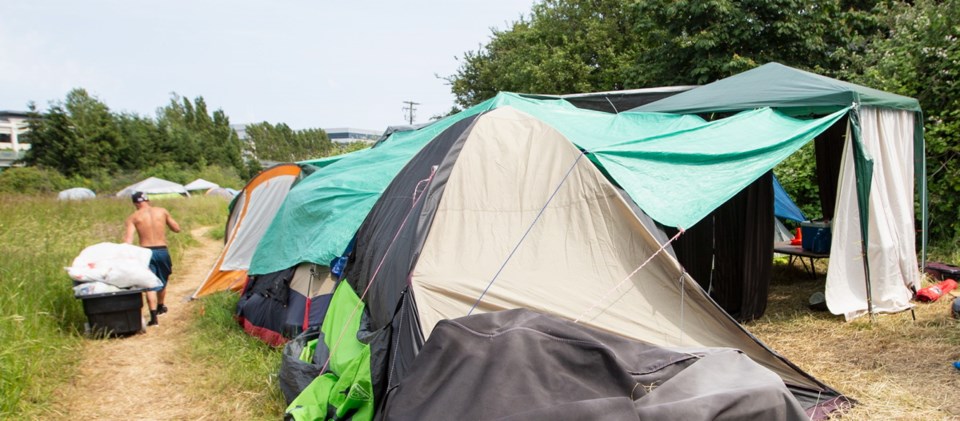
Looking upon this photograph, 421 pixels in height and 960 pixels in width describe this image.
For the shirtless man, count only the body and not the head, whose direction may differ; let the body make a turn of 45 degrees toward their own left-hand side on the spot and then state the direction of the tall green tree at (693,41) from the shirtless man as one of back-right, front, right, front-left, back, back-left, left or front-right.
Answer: back-right

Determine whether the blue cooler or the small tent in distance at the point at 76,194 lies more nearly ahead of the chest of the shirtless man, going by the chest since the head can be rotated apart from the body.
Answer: the small tent in distance

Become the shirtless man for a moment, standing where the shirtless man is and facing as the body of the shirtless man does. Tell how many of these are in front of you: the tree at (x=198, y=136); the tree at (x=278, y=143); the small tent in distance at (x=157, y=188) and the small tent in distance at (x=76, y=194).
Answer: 4

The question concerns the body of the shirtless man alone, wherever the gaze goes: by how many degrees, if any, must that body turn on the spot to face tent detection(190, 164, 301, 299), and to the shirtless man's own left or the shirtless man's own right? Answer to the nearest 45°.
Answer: approximately 45° to the shirtless man's own right

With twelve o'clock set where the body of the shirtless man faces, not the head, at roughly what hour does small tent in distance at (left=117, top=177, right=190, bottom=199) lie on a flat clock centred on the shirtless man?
The small tent in distance is roughly at 12 o'clock from the shirtless man.

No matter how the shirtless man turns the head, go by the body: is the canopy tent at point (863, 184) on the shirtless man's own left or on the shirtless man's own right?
on the shirtless man's own right

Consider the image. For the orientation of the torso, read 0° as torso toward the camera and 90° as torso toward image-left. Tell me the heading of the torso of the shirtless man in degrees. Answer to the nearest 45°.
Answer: approximately 180°

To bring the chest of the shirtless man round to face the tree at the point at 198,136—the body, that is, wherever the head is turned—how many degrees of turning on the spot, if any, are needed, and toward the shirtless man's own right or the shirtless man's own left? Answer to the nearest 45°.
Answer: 0° — they already face it

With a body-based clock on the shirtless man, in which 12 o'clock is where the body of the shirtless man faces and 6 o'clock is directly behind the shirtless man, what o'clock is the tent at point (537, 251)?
The tent is roughly at 5 o'clock from the shirtless man.

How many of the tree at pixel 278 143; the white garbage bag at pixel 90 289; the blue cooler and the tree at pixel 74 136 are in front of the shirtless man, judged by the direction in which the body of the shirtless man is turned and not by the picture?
2

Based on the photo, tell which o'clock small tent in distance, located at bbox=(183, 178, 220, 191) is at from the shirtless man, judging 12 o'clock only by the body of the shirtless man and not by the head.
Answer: The small tent in distance is roughly at 12 o'clock from the shirtless man.

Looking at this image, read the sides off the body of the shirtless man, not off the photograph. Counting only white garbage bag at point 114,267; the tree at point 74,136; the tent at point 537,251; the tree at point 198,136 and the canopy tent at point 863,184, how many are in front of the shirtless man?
2

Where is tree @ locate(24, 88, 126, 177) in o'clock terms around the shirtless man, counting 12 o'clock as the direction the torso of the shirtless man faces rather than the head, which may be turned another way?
The tree is roughly at 12 o'clock from the shirtless man.

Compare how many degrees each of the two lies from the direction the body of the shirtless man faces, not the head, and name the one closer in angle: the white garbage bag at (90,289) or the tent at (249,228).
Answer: the tent

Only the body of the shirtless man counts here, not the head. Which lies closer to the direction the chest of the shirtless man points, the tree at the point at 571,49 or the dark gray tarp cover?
the tree
